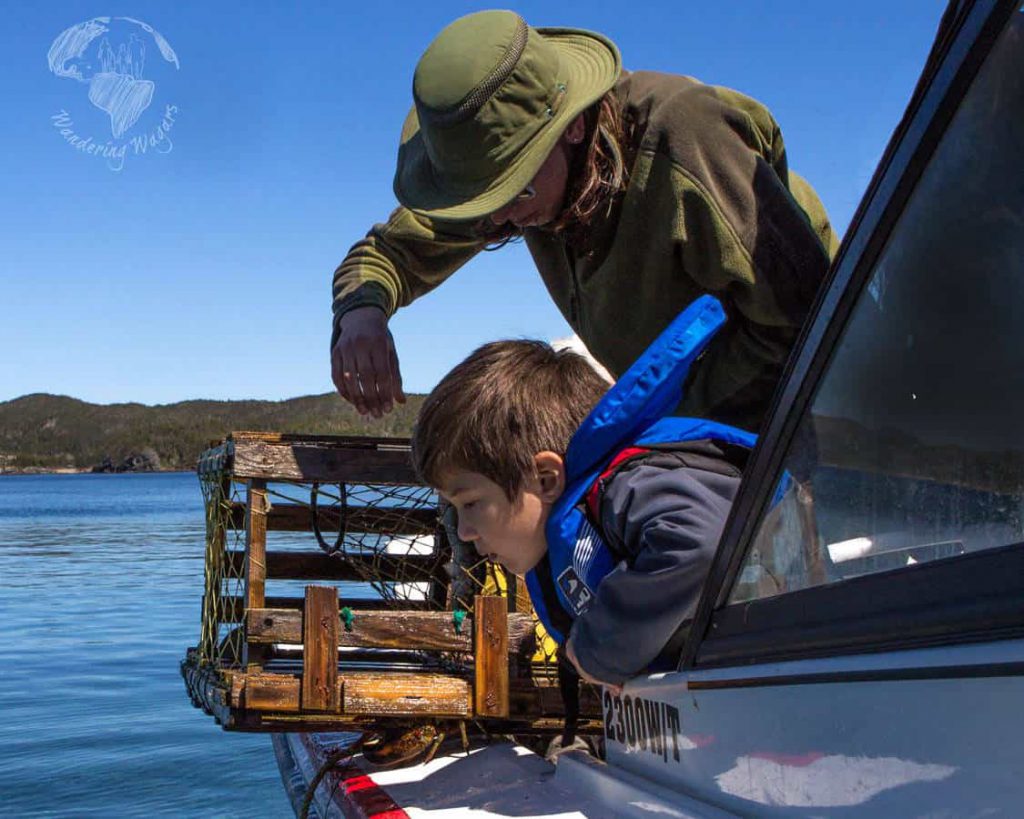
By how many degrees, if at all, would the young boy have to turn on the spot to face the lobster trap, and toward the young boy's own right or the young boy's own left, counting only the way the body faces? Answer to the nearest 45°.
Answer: approximately 45° to the young boy's own right

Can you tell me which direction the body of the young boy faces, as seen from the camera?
to the viewer's left
